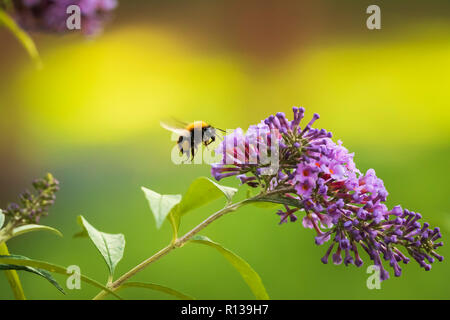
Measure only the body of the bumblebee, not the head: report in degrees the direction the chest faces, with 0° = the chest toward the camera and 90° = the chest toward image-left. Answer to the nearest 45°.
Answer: approximately 270°
